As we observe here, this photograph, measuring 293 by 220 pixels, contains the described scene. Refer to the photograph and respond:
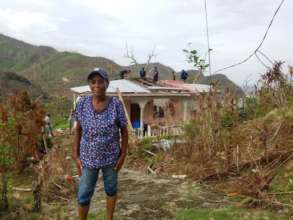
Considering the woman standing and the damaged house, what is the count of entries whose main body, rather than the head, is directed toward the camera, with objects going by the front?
2

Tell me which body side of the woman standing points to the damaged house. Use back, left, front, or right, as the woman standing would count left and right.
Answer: back

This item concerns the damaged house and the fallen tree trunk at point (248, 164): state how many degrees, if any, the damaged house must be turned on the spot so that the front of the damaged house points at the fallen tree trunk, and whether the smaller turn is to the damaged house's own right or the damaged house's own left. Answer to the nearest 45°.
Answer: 0° — it already faces it

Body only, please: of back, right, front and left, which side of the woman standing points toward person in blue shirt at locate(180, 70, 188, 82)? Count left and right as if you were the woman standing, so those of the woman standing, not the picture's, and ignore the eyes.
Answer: back

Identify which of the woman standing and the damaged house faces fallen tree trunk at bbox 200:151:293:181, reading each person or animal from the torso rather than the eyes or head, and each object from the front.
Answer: the damaged house

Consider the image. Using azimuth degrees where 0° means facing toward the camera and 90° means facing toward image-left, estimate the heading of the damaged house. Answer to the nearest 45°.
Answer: approximately 0°

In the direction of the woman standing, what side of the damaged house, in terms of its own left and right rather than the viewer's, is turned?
front

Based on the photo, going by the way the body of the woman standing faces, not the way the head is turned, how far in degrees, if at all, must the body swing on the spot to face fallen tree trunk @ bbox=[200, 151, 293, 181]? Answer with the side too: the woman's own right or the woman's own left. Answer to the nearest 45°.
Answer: approximately 135° to the woman's own left
